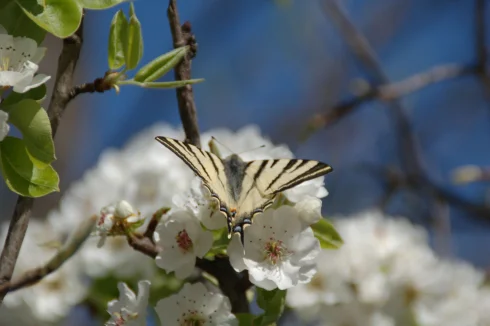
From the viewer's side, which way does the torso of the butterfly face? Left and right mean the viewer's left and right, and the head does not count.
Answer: facing away from the viewer
